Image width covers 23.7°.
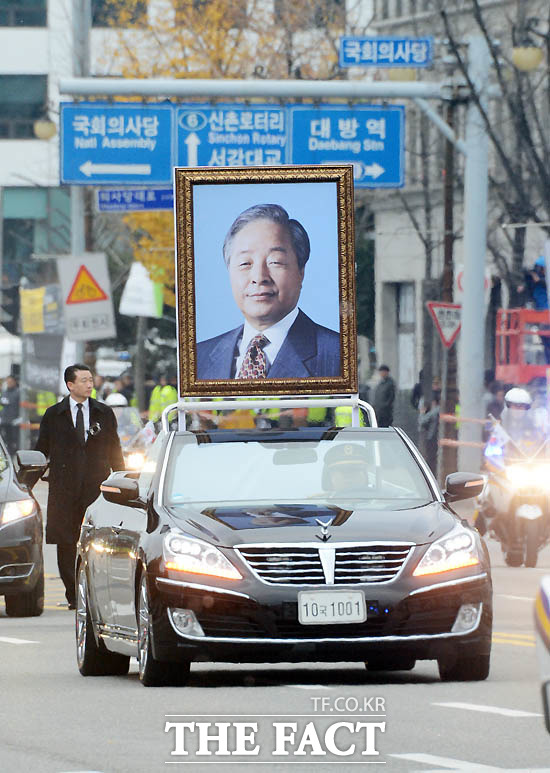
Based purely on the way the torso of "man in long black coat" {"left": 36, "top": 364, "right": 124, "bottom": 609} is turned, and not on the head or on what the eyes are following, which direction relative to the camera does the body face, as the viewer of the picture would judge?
toward the camera

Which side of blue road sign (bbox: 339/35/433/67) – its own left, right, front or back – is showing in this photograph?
front

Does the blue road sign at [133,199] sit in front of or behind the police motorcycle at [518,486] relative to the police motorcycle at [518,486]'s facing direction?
behind

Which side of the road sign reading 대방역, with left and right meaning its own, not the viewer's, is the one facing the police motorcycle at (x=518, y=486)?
front

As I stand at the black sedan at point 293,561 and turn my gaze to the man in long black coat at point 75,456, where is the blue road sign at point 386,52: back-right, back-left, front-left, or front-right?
front-right

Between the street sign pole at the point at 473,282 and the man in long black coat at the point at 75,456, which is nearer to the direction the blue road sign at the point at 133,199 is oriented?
the man in long black coat

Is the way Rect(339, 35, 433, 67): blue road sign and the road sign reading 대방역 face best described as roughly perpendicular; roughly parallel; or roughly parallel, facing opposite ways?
roughly parallel

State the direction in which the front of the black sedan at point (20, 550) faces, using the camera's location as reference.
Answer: facing the viewer

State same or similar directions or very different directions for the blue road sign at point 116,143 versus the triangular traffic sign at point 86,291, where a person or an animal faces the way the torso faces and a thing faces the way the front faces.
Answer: same or similar directions

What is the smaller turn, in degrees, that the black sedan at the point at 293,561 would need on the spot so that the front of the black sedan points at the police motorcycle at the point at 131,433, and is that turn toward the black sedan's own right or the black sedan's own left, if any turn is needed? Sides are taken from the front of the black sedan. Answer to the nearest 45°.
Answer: approximately 180°
